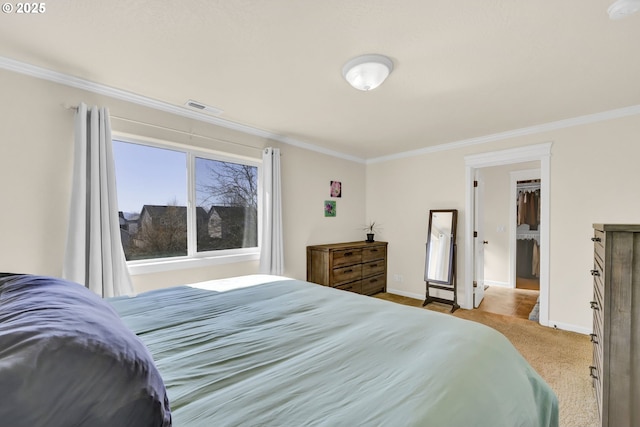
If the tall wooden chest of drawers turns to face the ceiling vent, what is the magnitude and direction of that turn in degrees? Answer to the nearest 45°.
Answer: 0° — it already faces it

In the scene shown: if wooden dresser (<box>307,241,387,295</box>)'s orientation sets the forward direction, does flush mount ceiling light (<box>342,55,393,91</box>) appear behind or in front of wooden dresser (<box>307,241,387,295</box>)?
in front

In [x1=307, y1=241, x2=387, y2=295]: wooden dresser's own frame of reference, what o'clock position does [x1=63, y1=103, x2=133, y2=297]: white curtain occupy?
The white curtain is roughly at 3 o'clock from the wooden dresser.

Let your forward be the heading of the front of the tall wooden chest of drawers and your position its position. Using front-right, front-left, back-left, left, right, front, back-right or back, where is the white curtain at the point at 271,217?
front

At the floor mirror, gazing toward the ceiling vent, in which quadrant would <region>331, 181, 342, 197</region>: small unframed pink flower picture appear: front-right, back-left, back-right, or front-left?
front-right

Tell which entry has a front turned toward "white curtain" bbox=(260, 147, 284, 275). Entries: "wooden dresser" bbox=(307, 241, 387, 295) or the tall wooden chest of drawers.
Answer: the tall wooden chest of drawers

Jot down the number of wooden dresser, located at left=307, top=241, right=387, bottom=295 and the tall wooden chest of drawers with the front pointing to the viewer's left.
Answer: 1

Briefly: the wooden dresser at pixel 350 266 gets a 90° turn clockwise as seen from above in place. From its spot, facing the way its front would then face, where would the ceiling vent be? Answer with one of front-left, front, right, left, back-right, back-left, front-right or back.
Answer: front

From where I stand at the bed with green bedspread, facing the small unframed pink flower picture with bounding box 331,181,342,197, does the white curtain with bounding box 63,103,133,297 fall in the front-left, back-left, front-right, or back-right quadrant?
front-left

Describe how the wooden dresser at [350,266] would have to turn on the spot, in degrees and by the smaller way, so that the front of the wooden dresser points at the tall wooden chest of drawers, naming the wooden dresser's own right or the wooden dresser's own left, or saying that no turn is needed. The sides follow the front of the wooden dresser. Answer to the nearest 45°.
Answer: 0° — it already faces it

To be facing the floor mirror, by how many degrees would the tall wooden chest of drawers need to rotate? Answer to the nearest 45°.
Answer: approximately 45° to its right

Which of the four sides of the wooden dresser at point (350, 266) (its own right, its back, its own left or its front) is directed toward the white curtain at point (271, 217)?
right

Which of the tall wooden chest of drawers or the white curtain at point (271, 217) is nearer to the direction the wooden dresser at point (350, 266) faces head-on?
the tall wooden chest of drawers

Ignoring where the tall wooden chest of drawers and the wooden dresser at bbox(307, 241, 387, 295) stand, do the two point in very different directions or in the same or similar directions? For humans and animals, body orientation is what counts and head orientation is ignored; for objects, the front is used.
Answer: very different directions

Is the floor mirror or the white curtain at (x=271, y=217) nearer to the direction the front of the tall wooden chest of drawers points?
the white curtain

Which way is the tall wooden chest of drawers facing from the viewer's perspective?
to the viewer's left

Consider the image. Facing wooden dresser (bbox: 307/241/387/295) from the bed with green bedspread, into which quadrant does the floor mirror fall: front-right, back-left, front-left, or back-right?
front-right

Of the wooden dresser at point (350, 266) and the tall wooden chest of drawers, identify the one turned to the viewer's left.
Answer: the tall wooden chest of drawers
